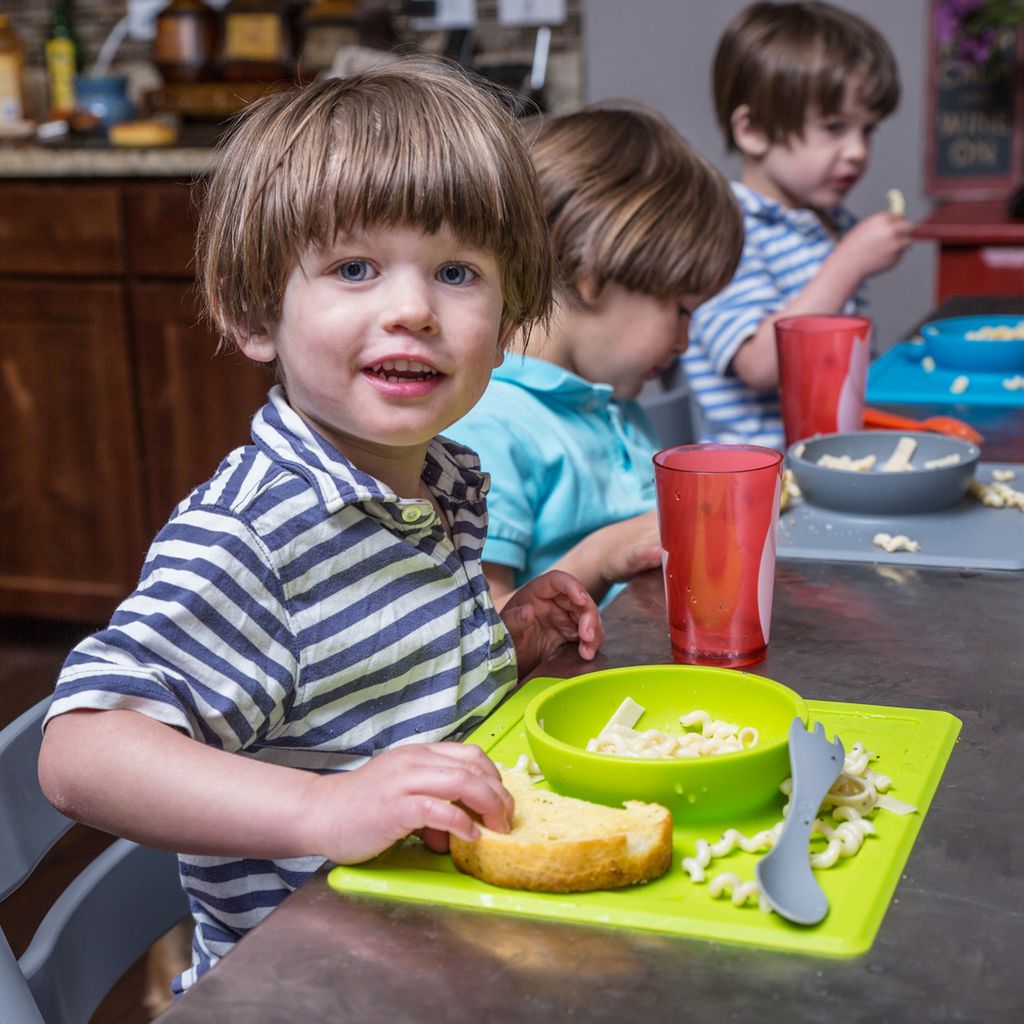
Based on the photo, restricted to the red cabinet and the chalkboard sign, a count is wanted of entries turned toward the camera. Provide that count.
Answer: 2

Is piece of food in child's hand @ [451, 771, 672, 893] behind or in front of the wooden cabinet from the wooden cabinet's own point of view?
in front

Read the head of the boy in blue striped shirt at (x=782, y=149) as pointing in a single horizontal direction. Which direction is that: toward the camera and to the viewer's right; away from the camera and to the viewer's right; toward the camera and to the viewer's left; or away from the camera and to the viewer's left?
toward the camera and to the viewer's right

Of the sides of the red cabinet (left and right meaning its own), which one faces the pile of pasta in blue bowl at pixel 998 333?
front

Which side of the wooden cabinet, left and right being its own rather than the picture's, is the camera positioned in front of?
front

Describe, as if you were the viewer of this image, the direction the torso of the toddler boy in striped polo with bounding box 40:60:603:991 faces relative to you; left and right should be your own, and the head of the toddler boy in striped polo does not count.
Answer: facing the viewer and to the right of the viewer

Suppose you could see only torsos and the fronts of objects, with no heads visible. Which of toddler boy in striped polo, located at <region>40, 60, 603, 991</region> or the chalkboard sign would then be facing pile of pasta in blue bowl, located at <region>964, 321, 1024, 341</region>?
the chalkboard sign

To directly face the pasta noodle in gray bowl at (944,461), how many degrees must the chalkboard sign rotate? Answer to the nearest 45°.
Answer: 0° — it already faces it

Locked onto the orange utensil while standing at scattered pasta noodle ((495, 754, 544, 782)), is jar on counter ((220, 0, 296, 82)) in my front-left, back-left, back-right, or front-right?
front-left

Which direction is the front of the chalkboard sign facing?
toward the camera

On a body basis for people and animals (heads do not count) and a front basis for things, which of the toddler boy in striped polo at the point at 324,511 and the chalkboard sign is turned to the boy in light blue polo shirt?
the chalkboard sign

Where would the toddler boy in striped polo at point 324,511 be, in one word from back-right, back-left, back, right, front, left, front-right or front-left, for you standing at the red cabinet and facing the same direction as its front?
front

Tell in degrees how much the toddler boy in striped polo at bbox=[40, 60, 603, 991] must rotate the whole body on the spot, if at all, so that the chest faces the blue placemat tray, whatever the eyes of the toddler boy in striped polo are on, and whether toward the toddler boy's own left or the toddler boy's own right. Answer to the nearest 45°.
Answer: approximately 90° to the toddler boy's own left
